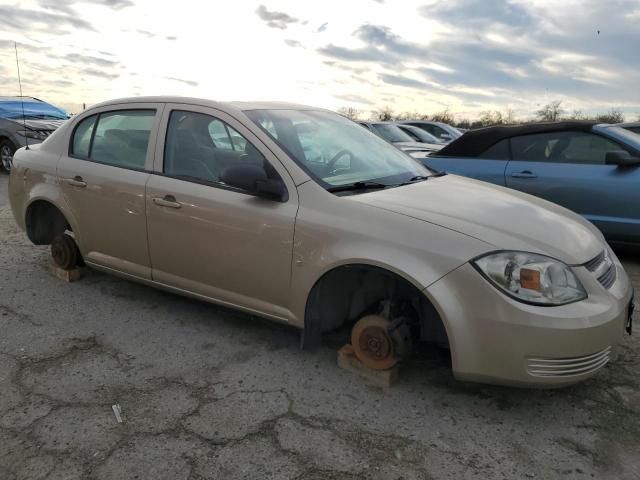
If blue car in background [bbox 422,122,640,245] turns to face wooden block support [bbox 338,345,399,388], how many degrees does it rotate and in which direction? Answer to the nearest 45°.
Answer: approximately 90° to its right

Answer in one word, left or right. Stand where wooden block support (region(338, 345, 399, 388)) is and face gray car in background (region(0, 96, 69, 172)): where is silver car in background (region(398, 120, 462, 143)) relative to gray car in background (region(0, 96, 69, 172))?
right

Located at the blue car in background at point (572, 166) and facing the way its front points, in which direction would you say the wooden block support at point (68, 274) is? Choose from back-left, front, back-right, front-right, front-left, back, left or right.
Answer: back-right

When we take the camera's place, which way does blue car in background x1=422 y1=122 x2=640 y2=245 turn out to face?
facing to the right of the viewer

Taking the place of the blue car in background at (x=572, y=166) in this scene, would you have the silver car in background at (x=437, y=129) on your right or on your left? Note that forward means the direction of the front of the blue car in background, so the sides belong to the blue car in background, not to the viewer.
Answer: on your left
